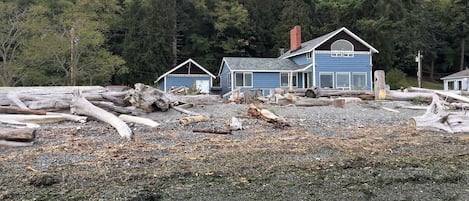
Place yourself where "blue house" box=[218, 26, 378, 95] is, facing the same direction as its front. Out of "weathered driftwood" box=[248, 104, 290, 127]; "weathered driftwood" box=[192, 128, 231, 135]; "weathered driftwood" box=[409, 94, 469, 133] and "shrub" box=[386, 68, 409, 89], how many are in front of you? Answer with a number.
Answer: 3

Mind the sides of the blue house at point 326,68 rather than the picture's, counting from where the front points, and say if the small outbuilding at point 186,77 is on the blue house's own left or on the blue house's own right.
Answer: on the blue house's own right

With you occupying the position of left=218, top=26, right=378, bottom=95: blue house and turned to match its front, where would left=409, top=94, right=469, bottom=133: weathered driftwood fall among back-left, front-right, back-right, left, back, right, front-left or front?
front

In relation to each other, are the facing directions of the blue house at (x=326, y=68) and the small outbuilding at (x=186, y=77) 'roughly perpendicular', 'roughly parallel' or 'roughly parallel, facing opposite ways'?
roughly parallel

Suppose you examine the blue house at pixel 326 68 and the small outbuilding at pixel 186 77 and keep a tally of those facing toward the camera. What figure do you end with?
2

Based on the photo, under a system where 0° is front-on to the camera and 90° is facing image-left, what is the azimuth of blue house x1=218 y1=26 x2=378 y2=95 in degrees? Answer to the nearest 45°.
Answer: approximately 0°

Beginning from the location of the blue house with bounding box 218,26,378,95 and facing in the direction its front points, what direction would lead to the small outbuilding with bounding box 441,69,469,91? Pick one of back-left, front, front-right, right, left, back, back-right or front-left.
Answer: back-left

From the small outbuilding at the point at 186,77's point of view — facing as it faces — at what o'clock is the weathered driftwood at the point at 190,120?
The weathered driftwood is roughly at 12 o'clock from the small outbuilding.

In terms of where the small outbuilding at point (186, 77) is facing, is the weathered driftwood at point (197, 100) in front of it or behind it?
in front

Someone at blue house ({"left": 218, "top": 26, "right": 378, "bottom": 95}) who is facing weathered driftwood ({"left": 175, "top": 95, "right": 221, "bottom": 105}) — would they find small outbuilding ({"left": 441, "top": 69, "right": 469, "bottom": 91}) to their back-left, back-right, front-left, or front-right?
back-left

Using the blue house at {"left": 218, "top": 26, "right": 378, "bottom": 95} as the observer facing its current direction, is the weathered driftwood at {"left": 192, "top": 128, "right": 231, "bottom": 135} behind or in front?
in front

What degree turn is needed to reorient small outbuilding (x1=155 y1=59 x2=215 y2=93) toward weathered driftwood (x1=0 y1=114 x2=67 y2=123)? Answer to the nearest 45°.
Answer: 0° — it already faces it

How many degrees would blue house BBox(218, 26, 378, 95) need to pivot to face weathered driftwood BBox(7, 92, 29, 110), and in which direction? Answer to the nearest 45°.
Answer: approximately 45° to its right

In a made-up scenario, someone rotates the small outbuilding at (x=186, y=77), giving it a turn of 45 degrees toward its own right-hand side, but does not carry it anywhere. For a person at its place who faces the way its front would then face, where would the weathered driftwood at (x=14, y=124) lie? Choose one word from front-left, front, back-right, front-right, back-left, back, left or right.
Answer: front-left

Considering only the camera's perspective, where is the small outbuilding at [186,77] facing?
facing the viewer

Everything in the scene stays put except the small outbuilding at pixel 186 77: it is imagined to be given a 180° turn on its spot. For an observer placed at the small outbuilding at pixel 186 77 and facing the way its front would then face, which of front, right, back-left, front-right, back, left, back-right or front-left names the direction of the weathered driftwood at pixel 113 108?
back
